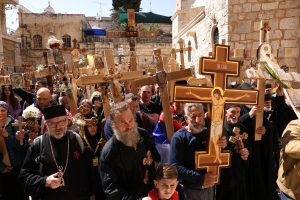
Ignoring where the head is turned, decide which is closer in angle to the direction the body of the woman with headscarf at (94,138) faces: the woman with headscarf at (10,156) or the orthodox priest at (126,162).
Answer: the orthodox priest

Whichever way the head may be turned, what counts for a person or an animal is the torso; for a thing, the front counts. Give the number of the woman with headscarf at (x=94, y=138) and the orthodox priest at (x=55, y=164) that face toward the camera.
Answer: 2

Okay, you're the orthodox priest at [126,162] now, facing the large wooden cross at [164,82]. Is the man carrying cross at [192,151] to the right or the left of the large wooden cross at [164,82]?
right

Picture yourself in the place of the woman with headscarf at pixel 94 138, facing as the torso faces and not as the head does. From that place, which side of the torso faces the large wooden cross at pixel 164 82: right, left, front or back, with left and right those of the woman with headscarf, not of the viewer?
left

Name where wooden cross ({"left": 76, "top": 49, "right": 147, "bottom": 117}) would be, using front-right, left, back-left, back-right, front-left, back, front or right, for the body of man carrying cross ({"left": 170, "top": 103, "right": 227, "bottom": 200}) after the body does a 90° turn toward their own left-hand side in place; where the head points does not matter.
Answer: left

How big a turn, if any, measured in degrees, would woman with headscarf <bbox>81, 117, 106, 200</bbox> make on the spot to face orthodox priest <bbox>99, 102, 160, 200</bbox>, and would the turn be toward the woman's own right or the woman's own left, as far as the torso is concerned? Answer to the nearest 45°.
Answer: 0° — they already face them

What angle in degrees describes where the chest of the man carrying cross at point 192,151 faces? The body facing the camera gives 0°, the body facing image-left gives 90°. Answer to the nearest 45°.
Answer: approximately 315°
